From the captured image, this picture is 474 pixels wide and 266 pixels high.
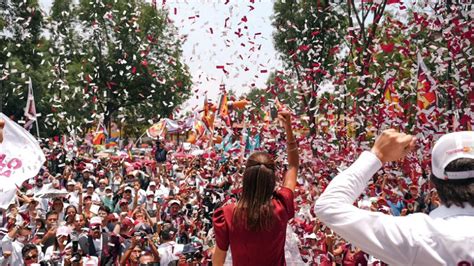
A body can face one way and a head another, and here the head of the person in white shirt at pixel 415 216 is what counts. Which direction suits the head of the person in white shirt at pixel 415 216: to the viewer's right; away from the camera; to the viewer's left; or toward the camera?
away from the camera

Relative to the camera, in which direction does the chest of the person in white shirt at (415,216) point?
away from the camera

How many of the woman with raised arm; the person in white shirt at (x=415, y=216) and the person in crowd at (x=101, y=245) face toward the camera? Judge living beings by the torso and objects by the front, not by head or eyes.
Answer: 1

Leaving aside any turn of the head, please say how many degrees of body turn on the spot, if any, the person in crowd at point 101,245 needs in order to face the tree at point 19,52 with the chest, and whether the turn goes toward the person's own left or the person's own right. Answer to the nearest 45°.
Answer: approximately 180°

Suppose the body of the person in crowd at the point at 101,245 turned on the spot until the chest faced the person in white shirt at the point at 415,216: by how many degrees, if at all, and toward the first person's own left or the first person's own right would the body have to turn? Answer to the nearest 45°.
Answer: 0° — they already face them

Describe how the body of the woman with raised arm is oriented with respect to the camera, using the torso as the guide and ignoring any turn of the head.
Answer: away from the camera

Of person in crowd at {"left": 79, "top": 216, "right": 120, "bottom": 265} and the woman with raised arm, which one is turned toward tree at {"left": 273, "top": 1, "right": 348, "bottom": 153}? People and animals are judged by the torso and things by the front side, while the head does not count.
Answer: the woman with raised arm

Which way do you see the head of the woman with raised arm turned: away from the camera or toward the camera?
away from the camera

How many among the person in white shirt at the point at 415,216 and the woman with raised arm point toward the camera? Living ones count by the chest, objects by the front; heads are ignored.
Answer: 0

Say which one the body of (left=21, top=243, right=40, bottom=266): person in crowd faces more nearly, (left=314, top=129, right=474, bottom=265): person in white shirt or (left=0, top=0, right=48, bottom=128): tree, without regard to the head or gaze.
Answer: the person in white shirt

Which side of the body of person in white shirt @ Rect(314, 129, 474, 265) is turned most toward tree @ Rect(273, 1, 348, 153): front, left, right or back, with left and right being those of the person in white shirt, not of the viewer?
front

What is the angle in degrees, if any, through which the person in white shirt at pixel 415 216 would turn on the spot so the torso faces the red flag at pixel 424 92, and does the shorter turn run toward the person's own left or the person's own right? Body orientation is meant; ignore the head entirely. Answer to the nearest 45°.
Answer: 0° — they already face it
